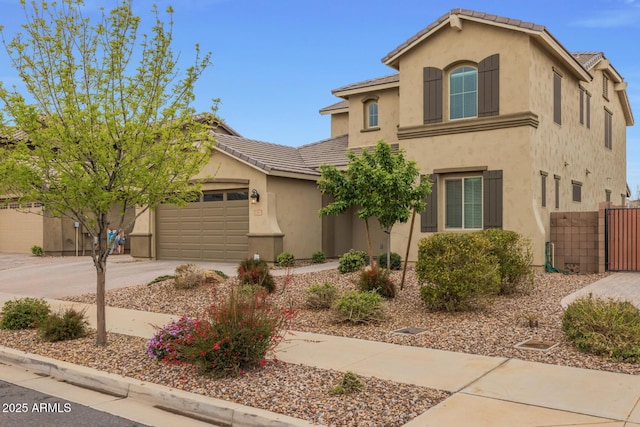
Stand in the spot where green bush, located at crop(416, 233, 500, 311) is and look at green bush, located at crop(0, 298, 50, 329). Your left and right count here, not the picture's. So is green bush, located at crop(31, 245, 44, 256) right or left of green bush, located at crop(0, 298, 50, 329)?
right

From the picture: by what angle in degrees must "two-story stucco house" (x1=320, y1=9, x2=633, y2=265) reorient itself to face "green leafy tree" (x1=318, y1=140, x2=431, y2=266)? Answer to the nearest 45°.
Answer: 0° — it already faces it

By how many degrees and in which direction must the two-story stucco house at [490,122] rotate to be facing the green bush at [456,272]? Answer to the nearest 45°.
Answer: approximately 45° to its left

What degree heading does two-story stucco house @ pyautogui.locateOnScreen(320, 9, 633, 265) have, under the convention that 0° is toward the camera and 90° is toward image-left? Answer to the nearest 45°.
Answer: approximately 45°

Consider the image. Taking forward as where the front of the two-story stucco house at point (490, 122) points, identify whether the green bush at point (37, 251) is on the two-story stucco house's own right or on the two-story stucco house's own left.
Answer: on the two-story stucco house's own right

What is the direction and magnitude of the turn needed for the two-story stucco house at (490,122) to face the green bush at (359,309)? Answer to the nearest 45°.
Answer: approximately 45° to its left
